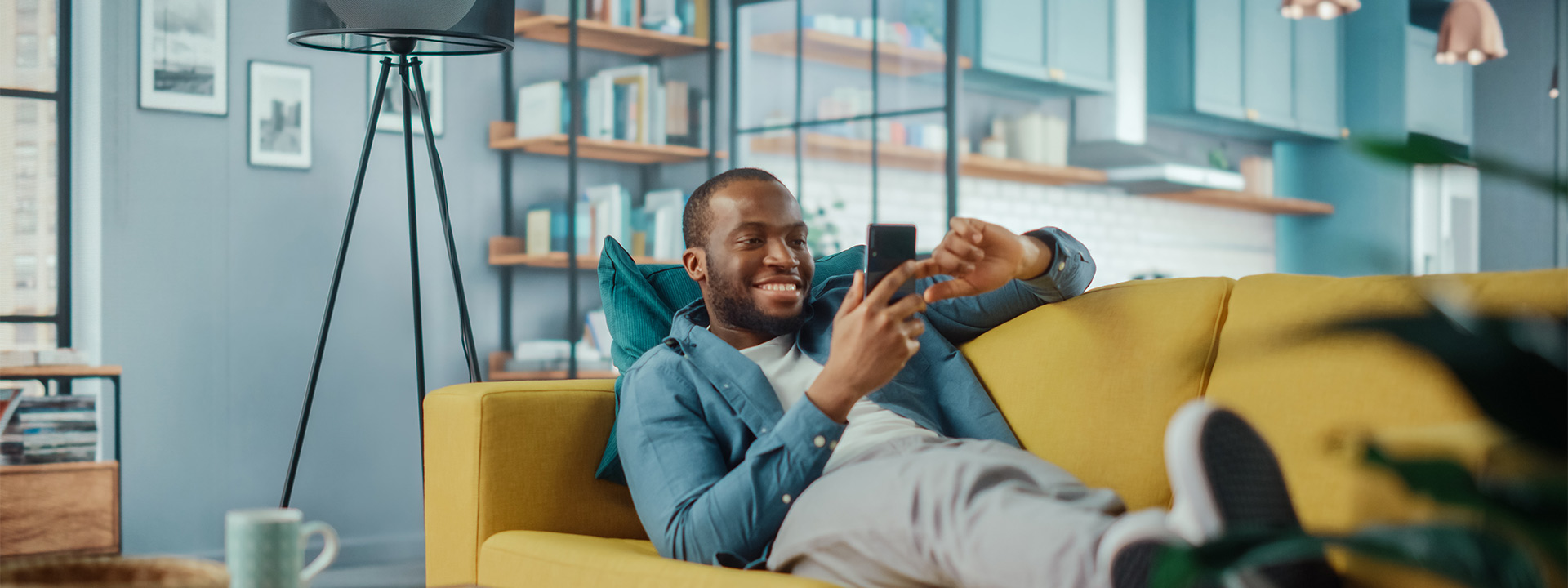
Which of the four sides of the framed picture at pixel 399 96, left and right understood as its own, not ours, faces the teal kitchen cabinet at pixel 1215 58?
left

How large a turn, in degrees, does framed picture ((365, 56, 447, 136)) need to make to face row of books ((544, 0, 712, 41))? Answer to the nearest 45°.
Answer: approximately 90° to its left

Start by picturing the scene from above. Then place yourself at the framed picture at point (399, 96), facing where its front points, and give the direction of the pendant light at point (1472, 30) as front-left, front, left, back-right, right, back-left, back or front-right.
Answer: left

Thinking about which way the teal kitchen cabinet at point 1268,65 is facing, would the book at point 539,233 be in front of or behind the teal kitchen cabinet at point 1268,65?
in front

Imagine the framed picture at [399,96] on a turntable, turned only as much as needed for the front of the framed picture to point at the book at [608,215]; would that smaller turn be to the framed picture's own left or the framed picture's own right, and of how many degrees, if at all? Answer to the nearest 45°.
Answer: approximately 90° to the framed picture's own left

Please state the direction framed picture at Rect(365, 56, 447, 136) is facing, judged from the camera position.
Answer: facing the viewer

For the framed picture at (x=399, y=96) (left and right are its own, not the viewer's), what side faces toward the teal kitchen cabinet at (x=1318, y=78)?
left

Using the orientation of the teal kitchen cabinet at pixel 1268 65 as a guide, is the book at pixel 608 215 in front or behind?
in front

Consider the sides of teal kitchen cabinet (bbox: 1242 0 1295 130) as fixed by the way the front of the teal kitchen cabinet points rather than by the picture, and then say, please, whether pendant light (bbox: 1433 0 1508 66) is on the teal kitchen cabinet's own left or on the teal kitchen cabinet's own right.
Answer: on the teal kitchen cabinet's own left

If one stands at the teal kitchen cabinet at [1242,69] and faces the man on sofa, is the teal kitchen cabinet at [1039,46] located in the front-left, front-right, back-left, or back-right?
front-right

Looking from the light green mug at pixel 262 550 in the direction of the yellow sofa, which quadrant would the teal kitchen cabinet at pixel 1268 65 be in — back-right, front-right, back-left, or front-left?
front-left

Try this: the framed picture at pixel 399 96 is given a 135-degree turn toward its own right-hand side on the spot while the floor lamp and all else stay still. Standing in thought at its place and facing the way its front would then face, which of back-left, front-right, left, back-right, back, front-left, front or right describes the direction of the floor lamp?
back-left
